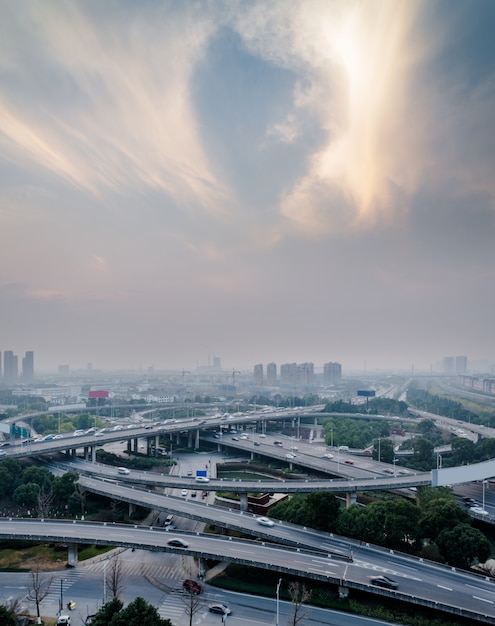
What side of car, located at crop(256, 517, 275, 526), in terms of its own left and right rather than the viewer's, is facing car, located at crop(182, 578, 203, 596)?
right

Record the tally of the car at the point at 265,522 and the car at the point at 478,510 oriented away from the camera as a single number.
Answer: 0

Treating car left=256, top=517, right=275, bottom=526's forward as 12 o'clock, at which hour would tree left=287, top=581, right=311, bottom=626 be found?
The tree is roughly at 1 o'clock from the car.

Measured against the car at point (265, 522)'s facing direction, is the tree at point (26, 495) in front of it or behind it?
behind

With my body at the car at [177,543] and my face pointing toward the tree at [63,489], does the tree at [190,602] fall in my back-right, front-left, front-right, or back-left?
back-left

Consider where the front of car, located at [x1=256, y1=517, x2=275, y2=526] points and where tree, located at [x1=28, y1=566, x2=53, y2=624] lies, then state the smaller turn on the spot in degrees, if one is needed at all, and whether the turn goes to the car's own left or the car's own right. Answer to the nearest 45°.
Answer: approximately 90° to the car's own right

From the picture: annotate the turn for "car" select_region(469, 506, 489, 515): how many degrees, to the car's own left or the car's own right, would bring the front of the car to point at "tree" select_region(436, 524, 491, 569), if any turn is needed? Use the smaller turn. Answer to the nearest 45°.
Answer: approximately 45° to the car's own right

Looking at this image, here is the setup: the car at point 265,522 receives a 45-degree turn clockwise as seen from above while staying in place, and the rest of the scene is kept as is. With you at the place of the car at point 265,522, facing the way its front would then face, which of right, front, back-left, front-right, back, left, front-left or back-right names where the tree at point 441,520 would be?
left

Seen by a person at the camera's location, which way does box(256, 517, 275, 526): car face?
facing the viewer and to the right of the viewer

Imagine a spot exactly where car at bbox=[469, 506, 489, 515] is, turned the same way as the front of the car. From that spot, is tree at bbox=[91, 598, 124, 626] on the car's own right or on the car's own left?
on the car's own right

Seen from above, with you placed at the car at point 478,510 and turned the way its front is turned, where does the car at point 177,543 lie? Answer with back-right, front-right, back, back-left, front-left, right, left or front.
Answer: right

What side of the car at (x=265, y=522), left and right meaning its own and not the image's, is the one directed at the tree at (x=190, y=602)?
right
